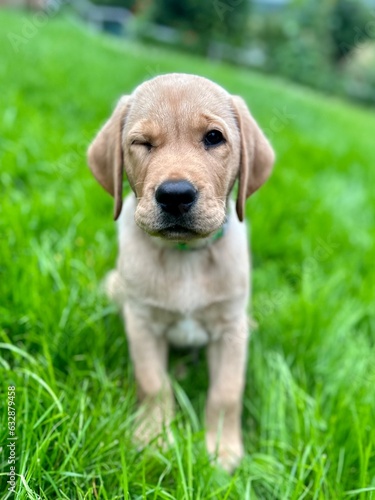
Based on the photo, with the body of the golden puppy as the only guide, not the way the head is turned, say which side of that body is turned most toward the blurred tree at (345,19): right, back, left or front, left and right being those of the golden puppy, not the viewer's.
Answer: back

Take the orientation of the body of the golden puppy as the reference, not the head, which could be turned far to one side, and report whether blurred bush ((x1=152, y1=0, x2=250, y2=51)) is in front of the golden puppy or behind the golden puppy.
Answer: behind

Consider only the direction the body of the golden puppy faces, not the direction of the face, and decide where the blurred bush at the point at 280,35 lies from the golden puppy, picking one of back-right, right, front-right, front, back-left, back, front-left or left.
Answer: back

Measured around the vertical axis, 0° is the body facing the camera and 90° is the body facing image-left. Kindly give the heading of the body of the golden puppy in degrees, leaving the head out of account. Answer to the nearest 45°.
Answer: approximately 0°

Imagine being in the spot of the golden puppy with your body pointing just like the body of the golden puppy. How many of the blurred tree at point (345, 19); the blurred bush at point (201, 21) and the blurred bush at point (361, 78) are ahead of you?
0

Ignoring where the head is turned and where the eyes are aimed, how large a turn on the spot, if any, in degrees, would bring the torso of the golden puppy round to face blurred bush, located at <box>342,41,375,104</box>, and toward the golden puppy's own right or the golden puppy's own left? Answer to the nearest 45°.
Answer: approximately 180°
